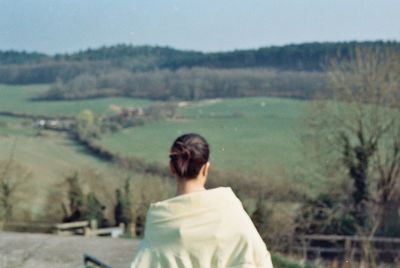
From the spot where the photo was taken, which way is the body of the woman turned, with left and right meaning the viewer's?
facing away from the viewer

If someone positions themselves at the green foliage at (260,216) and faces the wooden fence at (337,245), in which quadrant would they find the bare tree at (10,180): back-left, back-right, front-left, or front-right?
back-right

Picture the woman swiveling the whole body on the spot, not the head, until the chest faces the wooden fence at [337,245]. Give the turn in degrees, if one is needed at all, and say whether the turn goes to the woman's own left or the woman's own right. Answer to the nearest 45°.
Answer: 0° — they already face it

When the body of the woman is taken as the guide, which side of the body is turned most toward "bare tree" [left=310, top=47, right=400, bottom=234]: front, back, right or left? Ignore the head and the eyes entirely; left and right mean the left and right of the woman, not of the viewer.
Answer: front

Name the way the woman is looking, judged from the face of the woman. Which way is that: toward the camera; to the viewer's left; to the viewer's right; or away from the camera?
away from the camera

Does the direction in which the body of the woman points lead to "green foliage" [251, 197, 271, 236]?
yes

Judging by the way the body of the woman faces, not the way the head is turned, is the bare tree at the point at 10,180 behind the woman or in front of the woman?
in front
